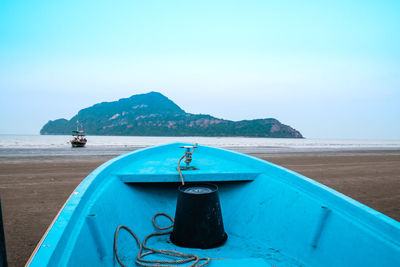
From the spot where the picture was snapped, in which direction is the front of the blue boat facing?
facing away from the viewer
